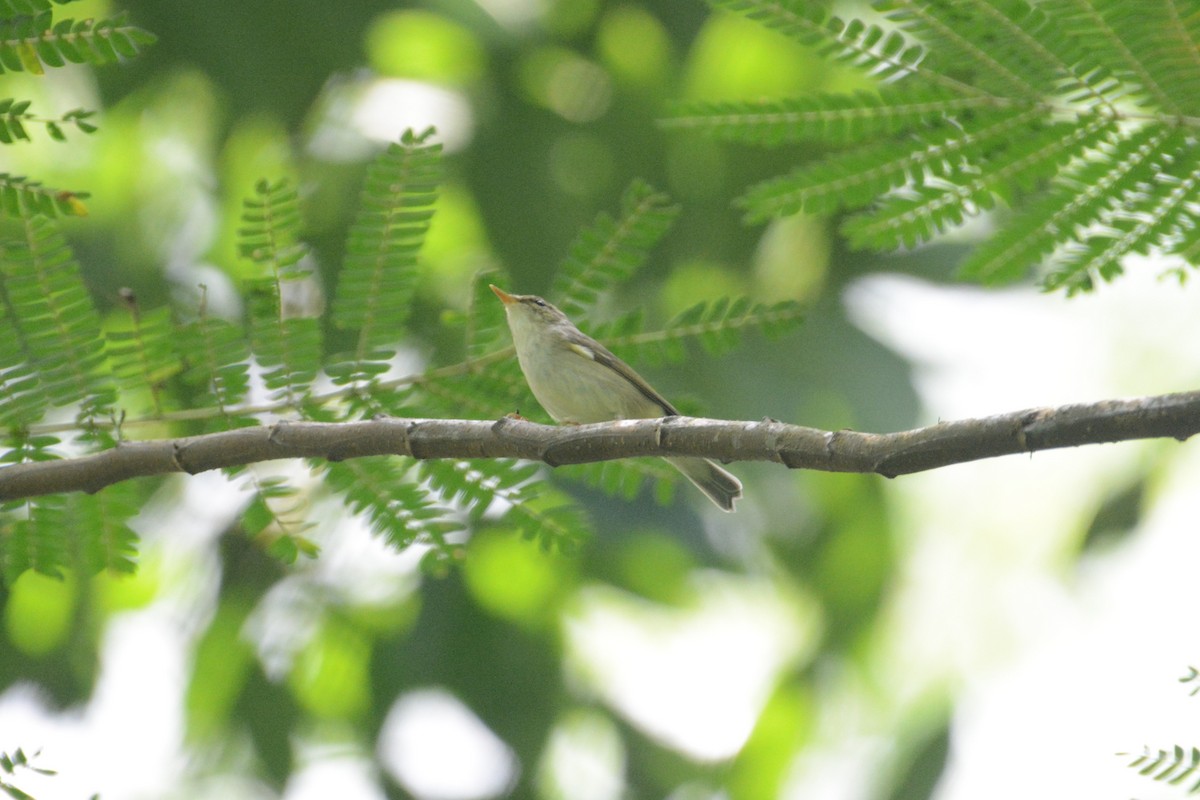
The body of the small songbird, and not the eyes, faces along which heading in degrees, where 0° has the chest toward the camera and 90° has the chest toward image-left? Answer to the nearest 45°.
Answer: approximately 90°
